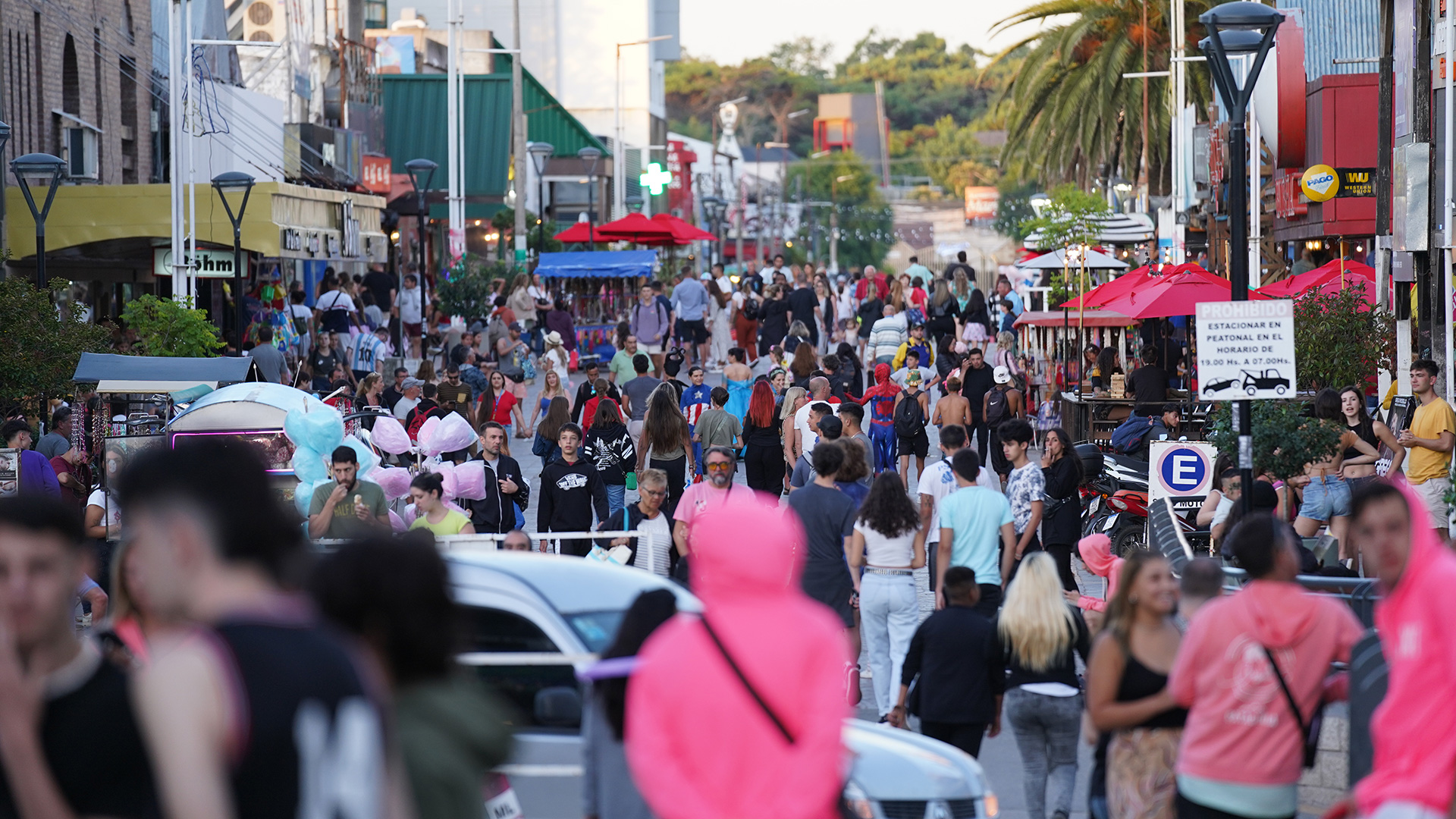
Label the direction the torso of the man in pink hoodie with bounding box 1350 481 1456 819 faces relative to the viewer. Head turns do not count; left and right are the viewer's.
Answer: facing the viewer and to the left of the viewer

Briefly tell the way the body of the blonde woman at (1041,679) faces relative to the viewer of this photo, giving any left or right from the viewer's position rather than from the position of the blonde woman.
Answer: facing away from the viewer

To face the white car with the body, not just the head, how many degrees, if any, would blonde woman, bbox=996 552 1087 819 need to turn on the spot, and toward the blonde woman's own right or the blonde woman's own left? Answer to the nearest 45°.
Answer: approximately 135° to the blonde woman's own left

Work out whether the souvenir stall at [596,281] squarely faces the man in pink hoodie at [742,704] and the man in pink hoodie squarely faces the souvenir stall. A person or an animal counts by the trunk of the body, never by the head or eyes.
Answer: yes

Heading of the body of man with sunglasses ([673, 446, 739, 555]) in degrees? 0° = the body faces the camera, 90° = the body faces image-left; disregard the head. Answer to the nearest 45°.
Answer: approximately 0°

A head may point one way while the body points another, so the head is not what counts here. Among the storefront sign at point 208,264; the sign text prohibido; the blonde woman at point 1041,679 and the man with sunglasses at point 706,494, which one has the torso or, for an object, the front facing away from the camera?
the blonde woman

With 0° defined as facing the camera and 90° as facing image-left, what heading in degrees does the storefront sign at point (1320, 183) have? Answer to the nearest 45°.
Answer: approximately 0°

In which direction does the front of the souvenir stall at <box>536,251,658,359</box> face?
toward the camera

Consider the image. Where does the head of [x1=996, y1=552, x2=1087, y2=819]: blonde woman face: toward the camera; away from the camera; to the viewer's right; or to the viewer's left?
away from the camera

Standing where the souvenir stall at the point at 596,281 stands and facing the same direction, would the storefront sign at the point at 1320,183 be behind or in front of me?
in front

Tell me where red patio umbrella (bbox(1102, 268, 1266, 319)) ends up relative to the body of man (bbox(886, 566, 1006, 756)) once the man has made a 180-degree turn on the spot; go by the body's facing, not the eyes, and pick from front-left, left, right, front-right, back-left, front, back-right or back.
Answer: back

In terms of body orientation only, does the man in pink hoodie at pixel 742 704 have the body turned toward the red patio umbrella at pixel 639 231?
yes

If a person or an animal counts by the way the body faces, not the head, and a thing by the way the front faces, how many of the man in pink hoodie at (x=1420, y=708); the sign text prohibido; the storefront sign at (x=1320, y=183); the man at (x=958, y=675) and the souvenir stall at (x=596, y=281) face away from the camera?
1

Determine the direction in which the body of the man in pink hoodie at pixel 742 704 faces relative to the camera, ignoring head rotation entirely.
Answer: away from the camera
